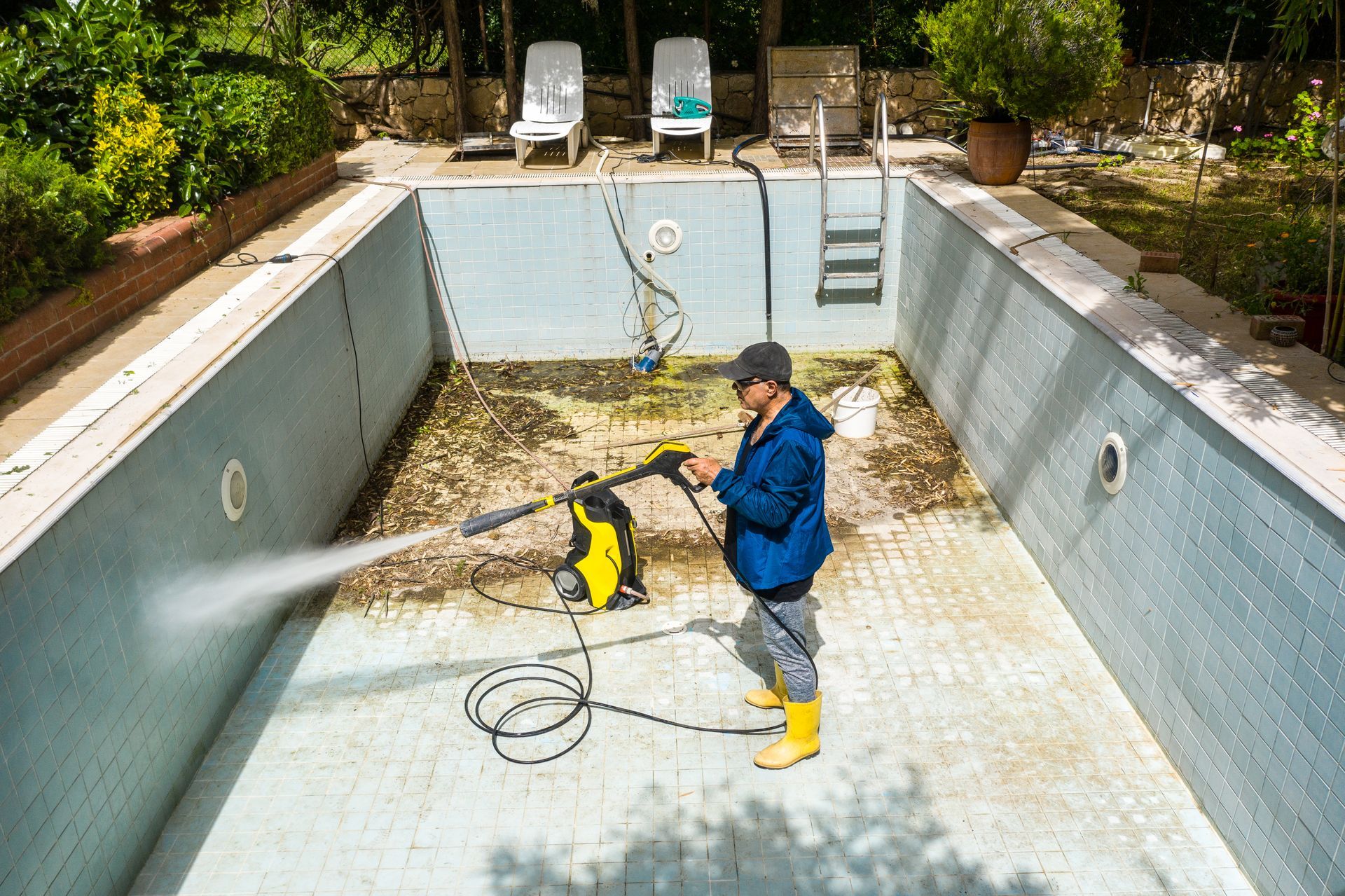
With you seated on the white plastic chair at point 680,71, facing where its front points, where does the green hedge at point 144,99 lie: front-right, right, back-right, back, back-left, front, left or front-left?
front-right

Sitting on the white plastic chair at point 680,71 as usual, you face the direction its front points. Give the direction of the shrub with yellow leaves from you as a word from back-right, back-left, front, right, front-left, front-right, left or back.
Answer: front-right

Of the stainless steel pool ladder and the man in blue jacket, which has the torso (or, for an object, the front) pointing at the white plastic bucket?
the stainless steel pool ladder

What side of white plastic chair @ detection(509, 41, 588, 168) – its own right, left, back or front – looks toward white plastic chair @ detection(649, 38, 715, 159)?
left

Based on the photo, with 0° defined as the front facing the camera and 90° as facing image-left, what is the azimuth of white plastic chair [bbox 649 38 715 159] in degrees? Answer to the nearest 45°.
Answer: approximately 0°

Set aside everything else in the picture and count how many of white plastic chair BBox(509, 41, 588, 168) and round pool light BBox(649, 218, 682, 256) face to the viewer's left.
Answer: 0

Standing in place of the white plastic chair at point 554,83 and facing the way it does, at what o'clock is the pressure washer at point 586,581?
The pressure washer is roughly at 12 o'clock from the white plastic chair.

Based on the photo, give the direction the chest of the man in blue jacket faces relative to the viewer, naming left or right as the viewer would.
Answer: facing to the left of the viewer

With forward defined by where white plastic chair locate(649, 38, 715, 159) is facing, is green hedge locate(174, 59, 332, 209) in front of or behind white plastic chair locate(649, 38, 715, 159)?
in front

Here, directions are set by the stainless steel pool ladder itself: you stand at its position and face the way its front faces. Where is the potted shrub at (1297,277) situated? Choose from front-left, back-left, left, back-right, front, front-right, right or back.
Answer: front-left

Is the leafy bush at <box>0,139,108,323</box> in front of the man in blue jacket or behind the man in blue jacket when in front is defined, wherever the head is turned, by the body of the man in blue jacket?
in front

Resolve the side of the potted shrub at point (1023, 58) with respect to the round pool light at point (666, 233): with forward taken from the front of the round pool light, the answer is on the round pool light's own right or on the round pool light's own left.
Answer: on the round pool light's own left

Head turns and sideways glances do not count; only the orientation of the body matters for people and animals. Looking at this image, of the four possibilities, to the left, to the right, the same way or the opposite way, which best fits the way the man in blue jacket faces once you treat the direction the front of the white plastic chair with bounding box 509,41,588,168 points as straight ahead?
to the right

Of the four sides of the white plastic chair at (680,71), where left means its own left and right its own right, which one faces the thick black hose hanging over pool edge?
front

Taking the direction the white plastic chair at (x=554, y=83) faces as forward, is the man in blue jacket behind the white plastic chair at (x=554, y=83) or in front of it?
in front

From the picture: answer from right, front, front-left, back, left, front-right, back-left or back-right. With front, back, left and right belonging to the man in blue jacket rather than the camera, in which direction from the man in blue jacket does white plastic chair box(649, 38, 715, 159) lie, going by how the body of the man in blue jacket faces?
right

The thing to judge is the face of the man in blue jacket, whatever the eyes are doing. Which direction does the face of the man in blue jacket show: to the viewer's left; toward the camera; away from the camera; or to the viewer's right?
to the viewer's left
